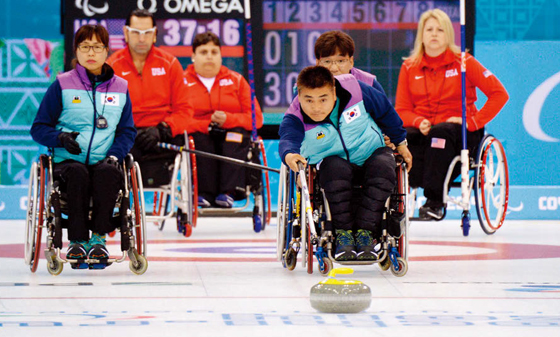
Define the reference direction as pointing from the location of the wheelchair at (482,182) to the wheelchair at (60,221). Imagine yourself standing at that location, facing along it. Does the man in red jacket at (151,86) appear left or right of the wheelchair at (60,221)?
right

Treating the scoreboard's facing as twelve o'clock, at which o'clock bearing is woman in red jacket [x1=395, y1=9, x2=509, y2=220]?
The woman in red jacket is roughly at 11 o'clock from the scoreboard.

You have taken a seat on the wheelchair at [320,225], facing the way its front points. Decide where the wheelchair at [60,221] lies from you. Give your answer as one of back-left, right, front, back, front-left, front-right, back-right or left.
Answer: right

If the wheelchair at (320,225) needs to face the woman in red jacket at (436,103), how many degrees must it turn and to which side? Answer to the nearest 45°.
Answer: approximately 180°

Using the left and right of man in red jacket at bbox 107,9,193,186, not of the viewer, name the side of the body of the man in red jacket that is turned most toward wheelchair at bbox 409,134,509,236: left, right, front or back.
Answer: left

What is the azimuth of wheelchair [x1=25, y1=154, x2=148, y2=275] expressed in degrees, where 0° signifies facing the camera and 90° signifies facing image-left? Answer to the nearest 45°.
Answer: approximately 0°

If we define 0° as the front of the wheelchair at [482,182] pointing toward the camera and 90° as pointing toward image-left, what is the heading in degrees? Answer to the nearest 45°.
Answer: approximately 45°
